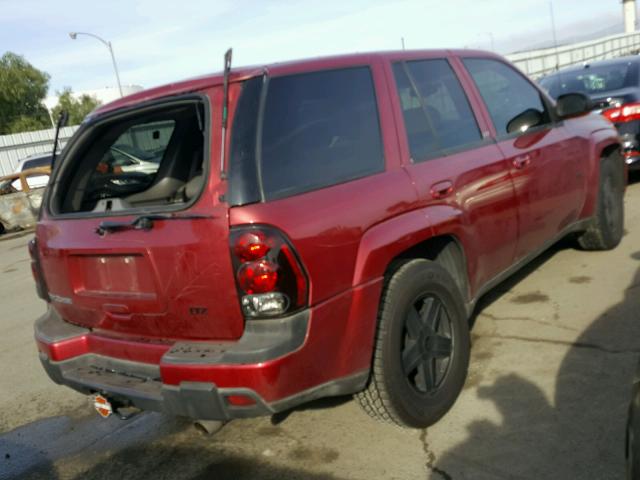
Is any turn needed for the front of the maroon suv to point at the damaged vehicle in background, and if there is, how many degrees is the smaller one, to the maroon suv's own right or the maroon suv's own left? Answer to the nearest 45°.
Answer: approximately 90° to the maroon suv's own left

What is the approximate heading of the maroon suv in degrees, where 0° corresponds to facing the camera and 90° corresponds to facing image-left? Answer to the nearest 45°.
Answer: approximately 225°

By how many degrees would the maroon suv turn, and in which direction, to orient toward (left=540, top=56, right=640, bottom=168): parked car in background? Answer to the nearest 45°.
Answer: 0° — it already faces it

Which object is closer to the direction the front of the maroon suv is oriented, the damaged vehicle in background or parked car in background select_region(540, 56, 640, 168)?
the parked car in background
